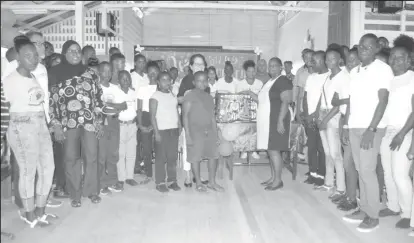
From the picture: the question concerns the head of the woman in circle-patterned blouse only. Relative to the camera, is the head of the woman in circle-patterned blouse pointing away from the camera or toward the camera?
toward the camera

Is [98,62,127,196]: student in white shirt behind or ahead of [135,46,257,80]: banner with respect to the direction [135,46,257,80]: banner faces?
ahead

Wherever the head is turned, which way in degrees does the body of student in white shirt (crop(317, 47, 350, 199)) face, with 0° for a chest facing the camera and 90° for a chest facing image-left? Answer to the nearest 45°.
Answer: approximately 45°

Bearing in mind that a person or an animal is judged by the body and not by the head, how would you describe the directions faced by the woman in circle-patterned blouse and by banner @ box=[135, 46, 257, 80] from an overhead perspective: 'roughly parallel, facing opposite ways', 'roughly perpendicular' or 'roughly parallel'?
roughly parallel

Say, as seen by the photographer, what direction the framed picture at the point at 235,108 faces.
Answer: facing the viewer

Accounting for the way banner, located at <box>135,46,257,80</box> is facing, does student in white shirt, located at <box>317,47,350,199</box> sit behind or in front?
in front

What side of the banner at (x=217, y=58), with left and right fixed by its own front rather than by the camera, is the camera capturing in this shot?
front

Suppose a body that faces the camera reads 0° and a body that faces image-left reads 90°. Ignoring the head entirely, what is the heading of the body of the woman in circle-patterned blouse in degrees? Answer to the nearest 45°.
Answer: approximately 0°

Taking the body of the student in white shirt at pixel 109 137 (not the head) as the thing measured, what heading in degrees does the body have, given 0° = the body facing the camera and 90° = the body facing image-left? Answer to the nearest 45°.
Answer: approximately 315°

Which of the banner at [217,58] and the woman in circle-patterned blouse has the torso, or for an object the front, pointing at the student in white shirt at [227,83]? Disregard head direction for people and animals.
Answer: the banner

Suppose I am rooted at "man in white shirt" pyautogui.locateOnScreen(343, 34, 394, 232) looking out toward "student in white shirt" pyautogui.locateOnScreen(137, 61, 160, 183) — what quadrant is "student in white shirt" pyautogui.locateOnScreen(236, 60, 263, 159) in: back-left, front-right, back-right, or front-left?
front-right

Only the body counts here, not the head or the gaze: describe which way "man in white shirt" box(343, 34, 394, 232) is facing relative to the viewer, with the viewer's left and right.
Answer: facing the viewer and to the left of the viewer
